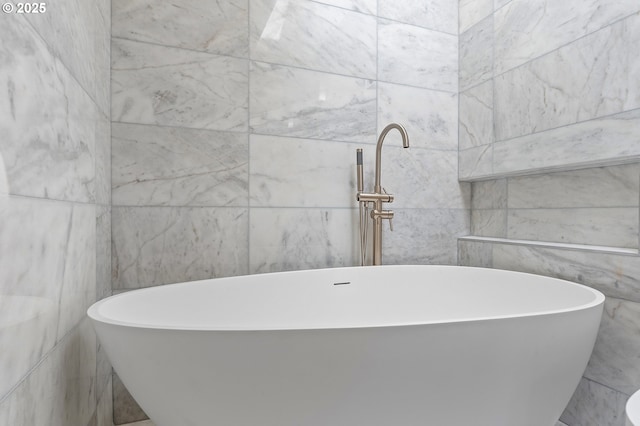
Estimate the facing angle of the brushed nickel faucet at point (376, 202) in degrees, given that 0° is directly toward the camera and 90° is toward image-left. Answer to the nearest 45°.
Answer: approximately 315°
